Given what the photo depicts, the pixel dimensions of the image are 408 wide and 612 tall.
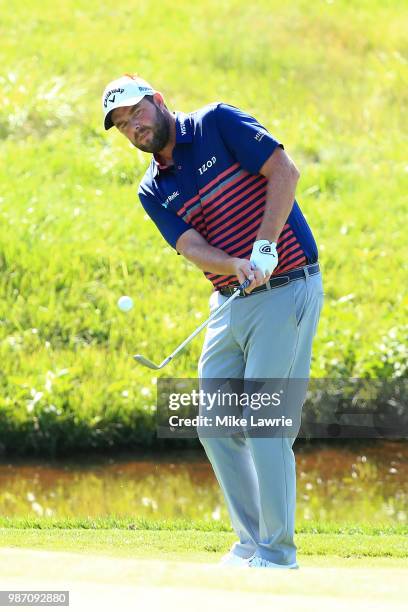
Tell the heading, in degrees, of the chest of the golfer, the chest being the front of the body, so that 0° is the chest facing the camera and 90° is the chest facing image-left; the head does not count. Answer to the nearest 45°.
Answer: approximately 45°
